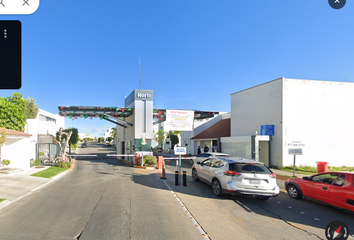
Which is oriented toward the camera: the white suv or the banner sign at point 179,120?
the banner sign

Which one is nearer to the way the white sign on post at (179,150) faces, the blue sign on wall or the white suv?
the white suv

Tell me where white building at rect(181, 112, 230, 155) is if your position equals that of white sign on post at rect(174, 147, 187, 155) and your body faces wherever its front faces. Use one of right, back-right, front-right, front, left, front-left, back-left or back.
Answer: back

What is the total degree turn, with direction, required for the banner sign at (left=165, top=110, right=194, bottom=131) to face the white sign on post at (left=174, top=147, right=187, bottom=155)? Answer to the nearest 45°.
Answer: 0° — it already faces it

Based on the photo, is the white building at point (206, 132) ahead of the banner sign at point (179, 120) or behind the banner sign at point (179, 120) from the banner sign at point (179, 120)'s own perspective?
behind

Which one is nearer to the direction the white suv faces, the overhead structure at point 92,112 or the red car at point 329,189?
the overhead structure

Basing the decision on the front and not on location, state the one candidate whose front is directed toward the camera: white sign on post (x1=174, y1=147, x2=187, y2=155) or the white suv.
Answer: the white sign on post

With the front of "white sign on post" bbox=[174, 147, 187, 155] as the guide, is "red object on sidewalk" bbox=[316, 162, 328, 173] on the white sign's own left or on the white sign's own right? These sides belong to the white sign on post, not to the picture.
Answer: on the white sign's own left

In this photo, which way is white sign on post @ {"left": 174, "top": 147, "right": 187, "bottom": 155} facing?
toward the camera

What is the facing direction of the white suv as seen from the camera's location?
facing away from the viewer and to the left of the viewer

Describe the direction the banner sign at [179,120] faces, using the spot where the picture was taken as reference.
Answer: facing the viewer
